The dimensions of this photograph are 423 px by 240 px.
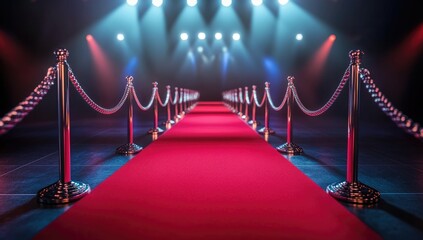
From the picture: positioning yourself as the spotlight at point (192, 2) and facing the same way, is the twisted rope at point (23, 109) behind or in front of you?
in front

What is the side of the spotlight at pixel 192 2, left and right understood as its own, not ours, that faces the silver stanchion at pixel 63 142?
front

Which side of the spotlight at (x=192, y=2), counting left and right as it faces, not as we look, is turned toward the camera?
front

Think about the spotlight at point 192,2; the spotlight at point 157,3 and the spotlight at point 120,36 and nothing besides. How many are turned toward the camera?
3

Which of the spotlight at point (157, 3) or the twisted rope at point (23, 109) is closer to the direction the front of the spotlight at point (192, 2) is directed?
the twisted rope

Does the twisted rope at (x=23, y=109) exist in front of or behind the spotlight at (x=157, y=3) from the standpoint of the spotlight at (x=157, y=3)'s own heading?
in front

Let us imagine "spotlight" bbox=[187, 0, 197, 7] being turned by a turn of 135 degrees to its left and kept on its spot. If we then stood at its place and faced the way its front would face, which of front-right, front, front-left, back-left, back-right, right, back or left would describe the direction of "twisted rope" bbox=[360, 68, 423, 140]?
back-right

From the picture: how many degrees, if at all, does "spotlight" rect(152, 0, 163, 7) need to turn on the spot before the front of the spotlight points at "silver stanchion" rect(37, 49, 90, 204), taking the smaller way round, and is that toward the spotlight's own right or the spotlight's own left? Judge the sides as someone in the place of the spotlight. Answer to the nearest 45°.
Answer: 0° — it already faces it

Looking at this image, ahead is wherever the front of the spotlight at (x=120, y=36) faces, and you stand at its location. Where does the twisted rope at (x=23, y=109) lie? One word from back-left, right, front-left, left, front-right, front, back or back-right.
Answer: front

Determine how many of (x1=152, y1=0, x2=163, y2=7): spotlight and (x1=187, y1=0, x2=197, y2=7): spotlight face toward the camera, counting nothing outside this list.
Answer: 2

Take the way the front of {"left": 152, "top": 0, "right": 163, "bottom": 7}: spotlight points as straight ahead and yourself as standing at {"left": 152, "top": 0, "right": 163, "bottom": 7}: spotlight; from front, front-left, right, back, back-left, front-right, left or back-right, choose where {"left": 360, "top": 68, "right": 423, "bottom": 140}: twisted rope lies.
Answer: front

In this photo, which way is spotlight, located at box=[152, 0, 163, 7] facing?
toward the camera
